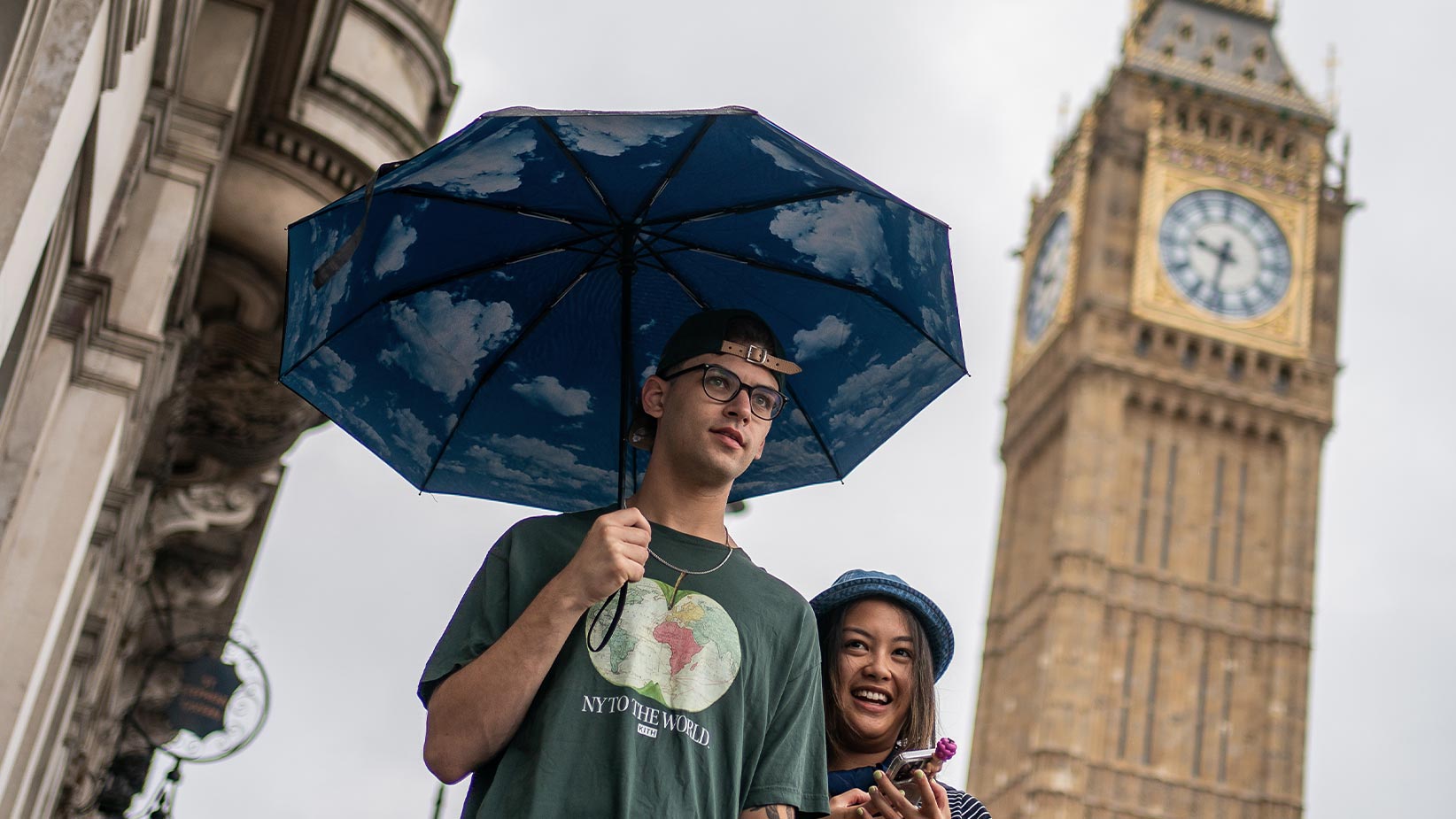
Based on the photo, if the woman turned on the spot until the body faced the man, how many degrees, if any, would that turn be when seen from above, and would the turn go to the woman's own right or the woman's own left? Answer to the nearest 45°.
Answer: approximately 45° to the woman's own right

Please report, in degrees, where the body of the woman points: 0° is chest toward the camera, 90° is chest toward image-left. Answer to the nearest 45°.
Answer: approximately 0°

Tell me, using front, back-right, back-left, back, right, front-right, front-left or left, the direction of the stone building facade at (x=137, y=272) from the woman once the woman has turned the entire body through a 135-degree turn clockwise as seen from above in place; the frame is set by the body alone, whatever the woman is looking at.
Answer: front

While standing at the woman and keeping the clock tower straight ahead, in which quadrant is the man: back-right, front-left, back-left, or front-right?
back-left

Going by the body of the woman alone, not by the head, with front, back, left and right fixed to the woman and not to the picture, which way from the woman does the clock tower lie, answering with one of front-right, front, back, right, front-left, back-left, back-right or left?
back
